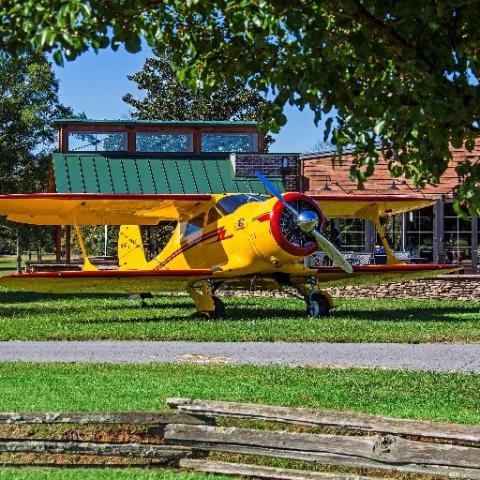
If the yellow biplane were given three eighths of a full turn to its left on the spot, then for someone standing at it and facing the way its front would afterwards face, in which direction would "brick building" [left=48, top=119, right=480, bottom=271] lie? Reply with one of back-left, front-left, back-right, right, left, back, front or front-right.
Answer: front

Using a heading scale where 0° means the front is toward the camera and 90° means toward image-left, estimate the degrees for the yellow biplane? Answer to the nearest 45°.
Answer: approximately 315°

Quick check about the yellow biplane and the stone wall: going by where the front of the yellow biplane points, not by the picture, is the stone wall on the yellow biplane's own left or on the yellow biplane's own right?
on the yellow biplane's own left
